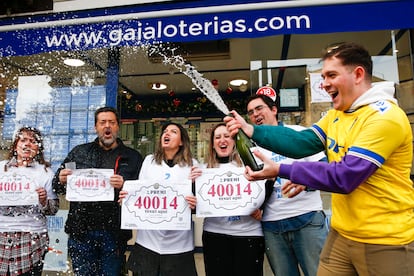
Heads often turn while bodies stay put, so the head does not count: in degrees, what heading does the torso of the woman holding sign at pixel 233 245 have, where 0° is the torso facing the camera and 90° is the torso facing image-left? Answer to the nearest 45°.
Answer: approximately 0°

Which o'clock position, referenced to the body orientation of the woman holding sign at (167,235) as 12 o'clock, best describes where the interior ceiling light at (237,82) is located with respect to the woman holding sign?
The interior ceiling light is roughly at 7 o'clock from the woman holding sign.

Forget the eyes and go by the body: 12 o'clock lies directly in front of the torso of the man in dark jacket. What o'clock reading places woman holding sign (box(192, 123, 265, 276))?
The woman holding sign is roughly at 10 o'clock from the man in dark jacket.

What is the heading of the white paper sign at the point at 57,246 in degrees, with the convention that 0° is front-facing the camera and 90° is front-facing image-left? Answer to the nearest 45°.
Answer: approximately 0°

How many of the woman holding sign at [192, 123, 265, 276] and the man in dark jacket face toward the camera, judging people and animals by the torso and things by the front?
2

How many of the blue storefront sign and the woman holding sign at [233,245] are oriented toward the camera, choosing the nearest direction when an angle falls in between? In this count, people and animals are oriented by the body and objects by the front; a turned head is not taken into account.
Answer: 2
